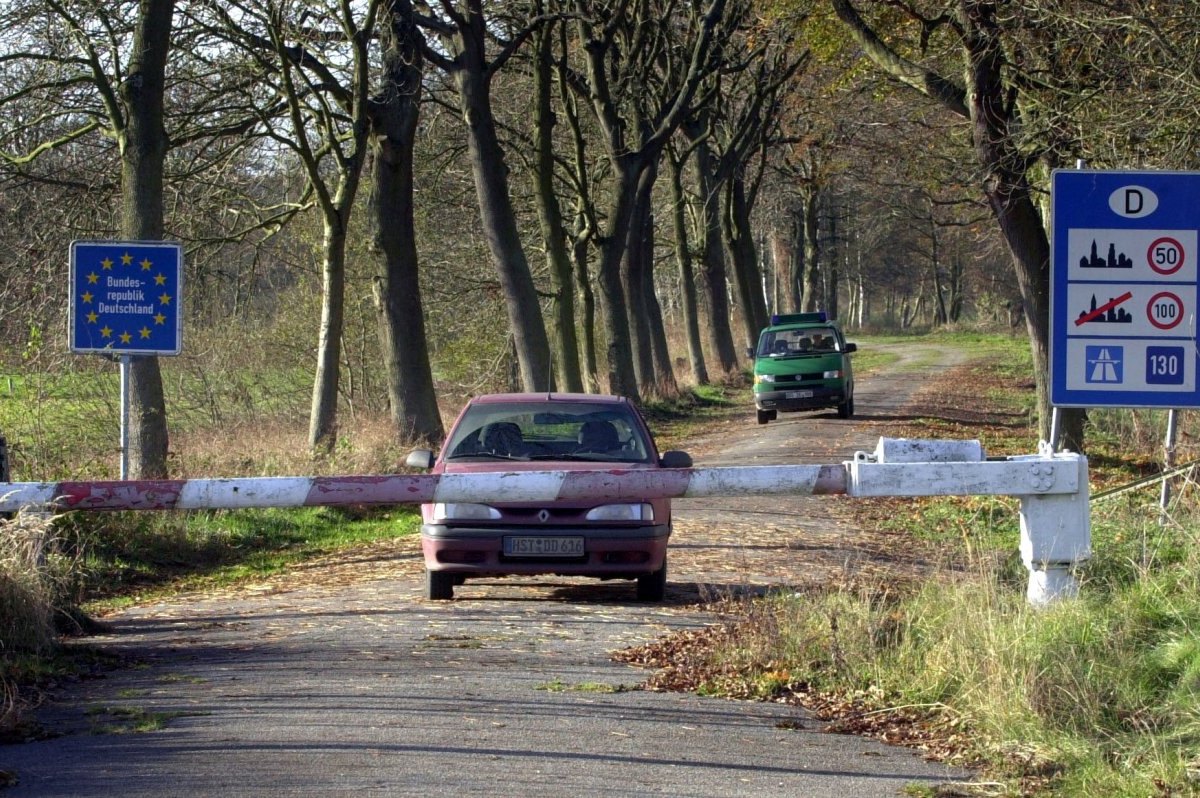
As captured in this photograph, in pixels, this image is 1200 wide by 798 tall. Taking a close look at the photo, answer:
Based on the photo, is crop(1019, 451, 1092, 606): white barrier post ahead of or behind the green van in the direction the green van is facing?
ahead

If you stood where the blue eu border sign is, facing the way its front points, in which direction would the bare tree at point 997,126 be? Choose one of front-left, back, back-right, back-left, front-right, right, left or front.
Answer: left

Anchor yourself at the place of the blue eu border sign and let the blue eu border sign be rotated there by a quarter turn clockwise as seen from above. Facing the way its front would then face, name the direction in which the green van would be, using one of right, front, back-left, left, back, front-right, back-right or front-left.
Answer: back-right

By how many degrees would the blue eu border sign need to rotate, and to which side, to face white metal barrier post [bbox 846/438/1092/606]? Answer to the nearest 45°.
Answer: approximately 45° to its left

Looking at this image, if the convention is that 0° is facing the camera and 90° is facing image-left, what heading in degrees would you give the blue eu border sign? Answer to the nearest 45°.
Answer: approximately 0°

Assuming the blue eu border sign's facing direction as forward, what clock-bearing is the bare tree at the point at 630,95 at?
The bare tree is roughly at 7 o'clock from the blue eu border sign.

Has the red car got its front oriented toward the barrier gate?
yes

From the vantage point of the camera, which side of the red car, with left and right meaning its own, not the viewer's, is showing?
front

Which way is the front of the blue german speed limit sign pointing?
toward the camera

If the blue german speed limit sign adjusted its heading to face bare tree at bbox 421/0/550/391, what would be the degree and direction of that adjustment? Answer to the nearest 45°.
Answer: approximately 135° to its right

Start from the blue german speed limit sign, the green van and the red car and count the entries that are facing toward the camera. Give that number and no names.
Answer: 3

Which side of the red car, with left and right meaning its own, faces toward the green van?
back

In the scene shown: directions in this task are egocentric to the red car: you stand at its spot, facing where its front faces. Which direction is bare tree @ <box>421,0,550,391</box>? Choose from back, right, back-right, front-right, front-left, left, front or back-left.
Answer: back

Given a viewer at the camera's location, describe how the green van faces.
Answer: facing the viewer

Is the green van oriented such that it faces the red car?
yes
